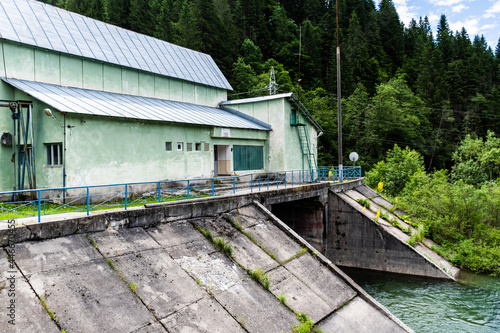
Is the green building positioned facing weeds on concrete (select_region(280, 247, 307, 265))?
yes

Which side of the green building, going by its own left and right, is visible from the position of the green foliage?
left

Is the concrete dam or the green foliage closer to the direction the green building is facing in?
the concrete dam

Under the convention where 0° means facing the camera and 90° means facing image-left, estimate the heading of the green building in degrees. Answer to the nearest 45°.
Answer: approximately 315°

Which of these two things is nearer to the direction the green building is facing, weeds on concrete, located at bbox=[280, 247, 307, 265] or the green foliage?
the weeds on concrete
